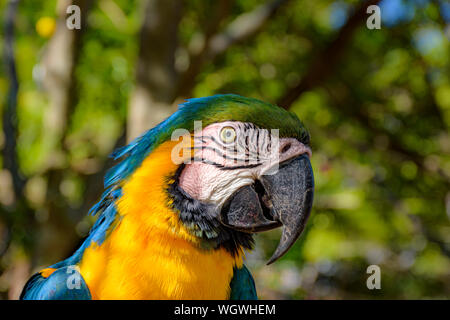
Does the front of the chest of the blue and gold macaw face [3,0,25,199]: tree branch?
no

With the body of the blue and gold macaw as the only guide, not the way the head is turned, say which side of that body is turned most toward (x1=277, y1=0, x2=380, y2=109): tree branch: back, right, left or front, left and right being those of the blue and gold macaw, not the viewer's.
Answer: left

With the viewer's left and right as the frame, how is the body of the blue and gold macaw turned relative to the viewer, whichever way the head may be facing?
facing the viewer and to the right of the viewer

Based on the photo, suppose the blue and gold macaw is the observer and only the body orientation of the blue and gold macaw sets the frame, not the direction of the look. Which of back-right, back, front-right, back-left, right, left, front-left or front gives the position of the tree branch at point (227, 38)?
back-left

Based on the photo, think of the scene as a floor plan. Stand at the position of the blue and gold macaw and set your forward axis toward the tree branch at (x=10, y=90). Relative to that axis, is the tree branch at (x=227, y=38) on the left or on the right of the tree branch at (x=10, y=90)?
right
